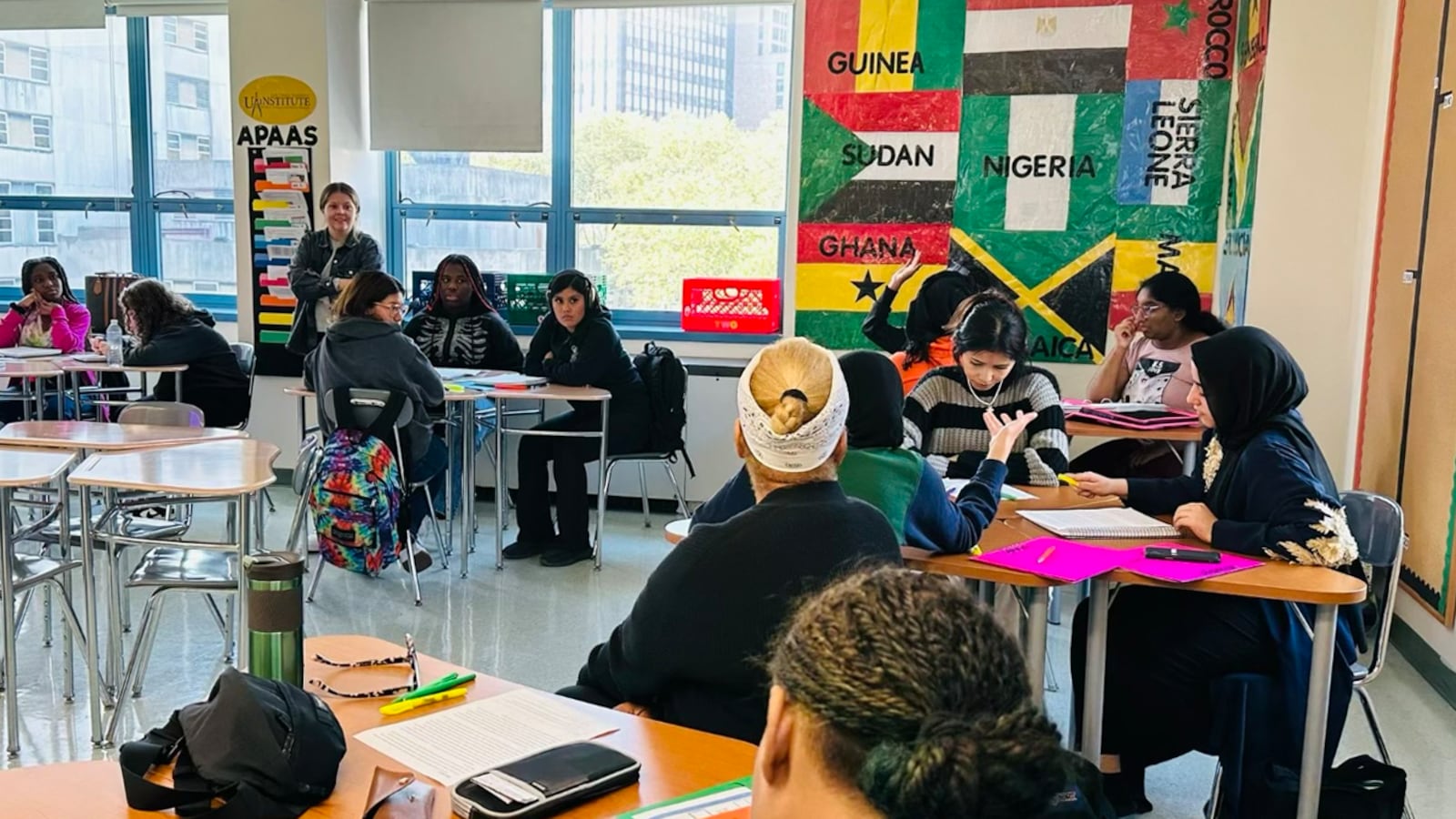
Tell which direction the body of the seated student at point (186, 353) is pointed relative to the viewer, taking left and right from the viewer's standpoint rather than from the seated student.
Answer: facing to the left of the viewer

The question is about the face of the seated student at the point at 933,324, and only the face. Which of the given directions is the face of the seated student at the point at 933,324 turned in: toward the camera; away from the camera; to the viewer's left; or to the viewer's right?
away from the camera

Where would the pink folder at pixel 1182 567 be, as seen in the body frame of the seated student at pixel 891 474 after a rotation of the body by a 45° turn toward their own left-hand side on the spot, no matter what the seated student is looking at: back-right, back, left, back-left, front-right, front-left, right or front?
back-right

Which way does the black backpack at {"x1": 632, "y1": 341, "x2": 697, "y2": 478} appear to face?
to the viewer's right

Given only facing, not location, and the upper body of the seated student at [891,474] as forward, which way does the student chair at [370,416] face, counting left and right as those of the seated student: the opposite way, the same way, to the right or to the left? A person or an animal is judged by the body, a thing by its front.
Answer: the same way

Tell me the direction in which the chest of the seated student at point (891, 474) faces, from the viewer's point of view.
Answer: away from the camera

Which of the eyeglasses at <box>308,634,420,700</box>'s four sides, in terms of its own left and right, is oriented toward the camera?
right

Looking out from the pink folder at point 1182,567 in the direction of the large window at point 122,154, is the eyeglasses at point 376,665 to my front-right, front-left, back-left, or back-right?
front-left

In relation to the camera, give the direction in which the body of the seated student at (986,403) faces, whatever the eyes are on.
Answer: toward the camera

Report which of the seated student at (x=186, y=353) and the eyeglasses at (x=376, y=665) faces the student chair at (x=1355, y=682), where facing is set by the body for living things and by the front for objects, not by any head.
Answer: the eyeglasses

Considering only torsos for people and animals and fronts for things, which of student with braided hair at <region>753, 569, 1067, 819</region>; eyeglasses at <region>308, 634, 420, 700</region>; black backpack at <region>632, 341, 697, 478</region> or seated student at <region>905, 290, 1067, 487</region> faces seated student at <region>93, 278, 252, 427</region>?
the student with braided hair

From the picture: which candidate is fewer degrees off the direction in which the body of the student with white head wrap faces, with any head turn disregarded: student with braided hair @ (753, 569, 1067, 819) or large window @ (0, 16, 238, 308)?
the large window

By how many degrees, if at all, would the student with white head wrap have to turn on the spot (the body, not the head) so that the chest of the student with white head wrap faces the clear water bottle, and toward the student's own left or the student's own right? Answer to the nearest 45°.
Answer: approximately 45° to the student's own left

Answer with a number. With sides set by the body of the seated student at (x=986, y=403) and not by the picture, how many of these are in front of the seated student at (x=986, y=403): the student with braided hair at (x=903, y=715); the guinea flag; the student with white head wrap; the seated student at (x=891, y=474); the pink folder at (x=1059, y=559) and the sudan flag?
4

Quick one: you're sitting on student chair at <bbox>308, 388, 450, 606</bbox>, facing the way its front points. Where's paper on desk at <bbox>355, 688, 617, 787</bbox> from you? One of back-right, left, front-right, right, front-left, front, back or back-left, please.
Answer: back

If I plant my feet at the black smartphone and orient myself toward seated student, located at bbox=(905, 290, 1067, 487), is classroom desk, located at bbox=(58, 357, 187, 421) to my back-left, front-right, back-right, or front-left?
front-left

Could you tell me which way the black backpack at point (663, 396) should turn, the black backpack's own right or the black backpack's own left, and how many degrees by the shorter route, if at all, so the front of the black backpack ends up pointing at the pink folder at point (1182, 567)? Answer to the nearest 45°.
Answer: approximately 90° to the black backpack's own right

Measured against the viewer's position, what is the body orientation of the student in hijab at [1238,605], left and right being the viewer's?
facing to the left of the viewer
